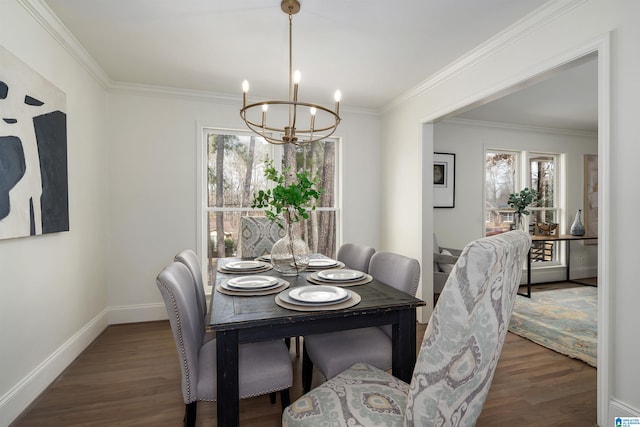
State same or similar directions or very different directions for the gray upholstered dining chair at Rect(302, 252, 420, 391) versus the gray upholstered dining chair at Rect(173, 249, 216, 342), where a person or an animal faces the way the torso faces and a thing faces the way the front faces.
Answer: very different directions

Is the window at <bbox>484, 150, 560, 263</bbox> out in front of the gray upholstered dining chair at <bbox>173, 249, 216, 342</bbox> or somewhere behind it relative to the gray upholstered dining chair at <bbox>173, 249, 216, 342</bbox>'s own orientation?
in front

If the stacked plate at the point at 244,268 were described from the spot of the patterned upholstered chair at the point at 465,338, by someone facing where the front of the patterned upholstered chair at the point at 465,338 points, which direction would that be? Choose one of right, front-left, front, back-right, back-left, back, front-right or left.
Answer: front

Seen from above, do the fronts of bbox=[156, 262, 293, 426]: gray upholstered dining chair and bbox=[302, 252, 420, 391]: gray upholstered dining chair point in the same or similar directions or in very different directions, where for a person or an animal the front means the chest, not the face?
very different directions

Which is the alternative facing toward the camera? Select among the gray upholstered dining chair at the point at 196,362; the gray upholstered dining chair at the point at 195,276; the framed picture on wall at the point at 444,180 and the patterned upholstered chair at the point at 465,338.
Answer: the framed picture on wall

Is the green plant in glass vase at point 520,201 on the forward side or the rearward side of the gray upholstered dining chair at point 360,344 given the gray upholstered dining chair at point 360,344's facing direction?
on the rearward side

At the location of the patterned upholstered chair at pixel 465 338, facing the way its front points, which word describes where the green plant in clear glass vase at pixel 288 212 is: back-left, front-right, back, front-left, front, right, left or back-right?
front

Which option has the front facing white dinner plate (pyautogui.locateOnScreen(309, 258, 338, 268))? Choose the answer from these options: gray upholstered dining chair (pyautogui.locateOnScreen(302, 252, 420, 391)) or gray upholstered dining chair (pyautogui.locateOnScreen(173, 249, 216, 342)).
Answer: gray upholstered dining chair (pyautogui.locateOnScreen(173, 249, 216, 342))

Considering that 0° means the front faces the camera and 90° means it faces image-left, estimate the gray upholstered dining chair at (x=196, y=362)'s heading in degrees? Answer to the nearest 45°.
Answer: approximately 270°

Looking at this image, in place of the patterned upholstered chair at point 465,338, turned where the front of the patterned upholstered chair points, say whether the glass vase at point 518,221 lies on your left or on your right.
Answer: on your right

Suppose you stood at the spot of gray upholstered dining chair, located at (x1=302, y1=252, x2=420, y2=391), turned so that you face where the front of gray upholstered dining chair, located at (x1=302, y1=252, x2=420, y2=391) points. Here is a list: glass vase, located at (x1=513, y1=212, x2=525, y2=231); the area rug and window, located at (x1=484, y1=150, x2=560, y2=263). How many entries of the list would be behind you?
3

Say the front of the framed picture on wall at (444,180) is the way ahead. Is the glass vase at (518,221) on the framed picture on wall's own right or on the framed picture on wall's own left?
on the framed picture on wall's own left

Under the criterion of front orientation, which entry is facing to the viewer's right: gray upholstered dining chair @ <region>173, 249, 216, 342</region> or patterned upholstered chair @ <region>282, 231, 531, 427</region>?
the gray upholstered dining chair

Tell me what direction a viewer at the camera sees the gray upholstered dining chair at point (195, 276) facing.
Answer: facing to the right of the viewer

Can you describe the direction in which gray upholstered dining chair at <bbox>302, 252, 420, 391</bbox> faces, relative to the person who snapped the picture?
facing the viewer and to the left of the viewer

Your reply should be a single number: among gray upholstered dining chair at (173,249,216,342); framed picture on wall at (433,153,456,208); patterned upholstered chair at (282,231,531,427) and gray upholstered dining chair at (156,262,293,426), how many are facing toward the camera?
1

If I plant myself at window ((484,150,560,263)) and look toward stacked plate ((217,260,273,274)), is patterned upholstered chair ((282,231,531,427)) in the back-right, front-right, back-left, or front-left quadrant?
front-left

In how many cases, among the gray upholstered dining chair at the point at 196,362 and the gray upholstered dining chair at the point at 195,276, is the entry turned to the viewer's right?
2
